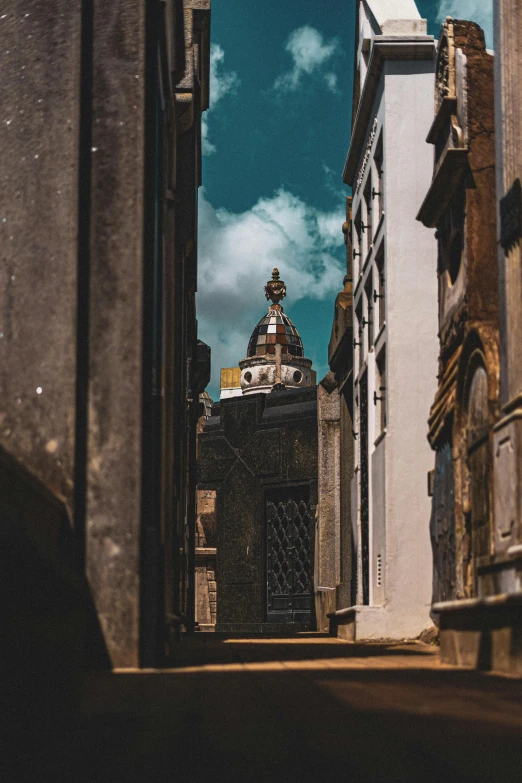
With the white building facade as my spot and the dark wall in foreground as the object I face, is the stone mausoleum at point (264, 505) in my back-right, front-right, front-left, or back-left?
back-right

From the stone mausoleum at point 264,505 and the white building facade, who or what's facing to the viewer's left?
the white building facade

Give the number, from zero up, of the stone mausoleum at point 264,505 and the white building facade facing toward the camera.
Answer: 1

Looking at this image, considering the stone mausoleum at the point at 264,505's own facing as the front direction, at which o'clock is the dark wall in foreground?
The dark wall in foreground is roughly at 12 o'clock from the stone mausoleum.

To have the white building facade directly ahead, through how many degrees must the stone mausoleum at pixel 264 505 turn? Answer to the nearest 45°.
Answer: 0° — it already faces it

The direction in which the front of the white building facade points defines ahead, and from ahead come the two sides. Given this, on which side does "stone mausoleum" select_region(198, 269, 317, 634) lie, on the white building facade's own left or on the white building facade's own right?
on the white building facade's own right

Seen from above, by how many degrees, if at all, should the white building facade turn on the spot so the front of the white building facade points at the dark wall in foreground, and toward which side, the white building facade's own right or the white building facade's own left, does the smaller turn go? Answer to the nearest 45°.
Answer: approximately 90° to the white building facade's own left

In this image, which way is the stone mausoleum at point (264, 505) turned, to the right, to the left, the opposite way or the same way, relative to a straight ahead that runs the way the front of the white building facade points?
to the left

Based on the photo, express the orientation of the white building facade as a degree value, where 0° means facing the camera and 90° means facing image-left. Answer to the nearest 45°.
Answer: approximately 90°

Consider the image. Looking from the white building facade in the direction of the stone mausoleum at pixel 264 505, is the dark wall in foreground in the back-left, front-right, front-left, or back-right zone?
back-left
